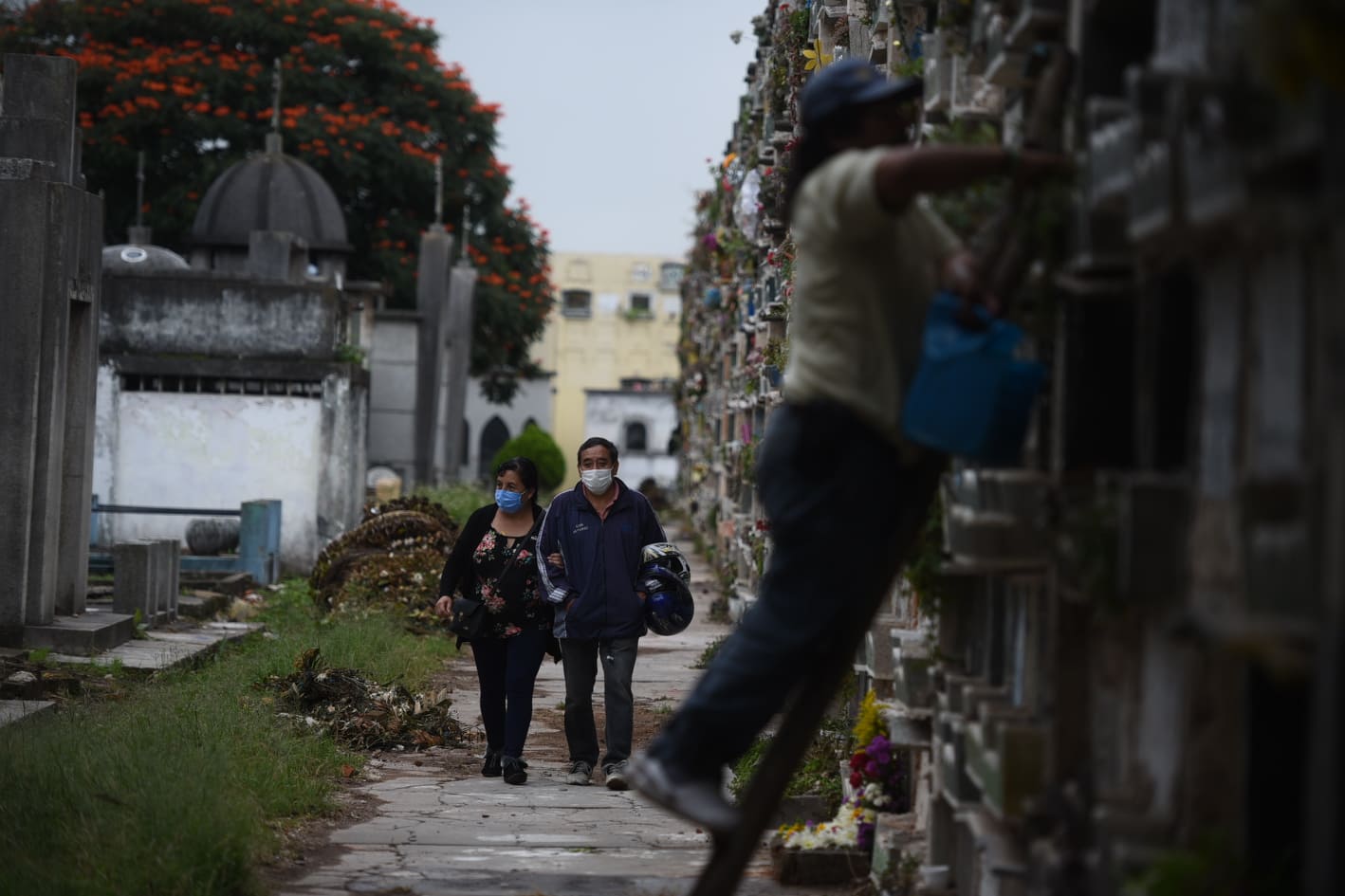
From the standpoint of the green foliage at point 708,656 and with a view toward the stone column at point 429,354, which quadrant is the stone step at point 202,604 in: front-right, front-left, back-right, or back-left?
front-left

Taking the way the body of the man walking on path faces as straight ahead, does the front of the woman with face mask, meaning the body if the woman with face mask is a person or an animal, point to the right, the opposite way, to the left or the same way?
the same way

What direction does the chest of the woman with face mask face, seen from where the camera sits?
toward the camera

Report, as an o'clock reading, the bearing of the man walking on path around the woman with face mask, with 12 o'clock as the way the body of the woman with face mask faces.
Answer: The man walking on path is roughly at 10 o'clock from the woman with face mask.

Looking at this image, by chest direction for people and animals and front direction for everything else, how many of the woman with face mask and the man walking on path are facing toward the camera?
2

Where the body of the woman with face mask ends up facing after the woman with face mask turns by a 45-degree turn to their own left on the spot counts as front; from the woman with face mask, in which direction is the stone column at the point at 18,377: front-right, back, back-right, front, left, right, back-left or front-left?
back

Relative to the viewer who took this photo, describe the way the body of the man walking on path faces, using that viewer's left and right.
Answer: facing the viewer

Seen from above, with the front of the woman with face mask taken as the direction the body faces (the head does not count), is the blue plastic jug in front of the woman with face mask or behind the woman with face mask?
in front

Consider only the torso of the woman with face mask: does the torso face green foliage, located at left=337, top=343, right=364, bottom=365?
no

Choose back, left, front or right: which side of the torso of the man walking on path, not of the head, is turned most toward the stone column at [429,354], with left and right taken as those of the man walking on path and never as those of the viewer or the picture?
back

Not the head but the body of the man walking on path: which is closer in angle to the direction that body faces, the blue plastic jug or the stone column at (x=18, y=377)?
the blue plastic jug

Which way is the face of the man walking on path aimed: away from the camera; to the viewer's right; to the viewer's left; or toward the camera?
toward the camera

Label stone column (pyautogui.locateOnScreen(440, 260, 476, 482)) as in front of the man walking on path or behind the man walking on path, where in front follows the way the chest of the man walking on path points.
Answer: behind

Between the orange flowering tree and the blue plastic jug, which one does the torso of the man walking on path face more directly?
the blue plastic jug

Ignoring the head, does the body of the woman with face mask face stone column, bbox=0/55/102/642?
no

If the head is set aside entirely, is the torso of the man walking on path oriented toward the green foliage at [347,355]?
no
